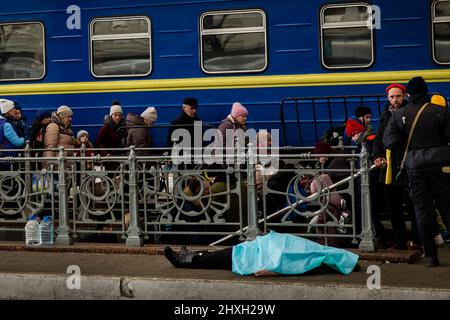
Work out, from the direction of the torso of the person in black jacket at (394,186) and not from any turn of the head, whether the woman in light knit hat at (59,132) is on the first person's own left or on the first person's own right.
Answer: on the first person's own right

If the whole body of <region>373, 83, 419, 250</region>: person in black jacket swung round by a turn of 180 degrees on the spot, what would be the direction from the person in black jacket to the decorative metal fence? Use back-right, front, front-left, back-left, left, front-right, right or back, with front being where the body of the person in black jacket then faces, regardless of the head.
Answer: left

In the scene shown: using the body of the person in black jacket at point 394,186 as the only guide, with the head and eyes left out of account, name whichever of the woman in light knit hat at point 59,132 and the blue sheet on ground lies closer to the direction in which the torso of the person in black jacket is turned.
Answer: the blue sheet on ground

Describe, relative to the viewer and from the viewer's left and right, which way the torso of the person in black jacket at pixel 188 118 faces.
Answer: facing the viewer and to the right of the viewer

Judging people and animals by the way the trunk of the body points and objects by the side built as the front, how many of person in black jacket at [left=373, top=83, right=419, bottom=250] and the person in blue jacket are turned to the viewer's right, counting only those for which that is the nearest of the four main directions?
1

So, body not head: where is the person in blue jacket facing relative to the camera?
to the viewer's right

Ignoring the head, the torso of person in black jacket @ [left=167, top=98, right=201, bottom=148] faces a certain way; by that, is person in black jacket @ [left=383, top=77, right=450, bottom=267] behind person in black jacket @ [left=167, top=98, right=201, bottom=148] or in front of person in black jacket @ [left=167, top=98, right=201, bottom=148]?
in front
